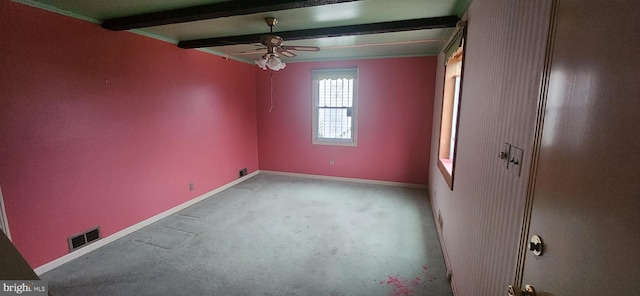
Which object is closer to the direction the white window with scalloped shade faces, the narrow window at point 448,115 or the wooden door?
the wooden door

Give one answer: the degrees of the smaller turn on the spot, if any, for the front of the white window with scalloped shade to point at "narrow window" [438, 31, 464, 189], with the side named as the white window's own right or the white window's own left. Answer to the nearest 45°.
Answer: approximately 45° to the white window's own left

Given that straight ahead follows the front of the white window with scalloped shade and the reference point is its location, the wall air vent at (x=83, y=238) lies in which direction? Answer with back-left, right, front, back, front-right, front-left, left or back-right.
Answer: front-right

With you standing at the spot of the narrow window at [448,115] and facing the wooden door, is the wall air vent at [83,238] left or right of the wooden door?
right

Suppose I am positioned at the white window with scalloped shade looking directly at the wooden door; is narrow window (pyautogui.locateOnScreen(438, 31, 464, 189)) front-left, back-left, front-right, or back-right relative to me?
front-left

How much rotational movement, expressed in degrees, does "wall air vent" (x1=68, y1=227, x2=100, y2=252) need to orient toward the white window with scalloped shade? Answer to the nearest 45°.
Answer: approximately 45° to its left

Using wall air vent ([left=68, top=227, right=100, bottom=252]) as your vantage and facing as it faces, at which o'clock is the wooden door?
The wooden door is roughly at 1 o'clock from the wall air vent.

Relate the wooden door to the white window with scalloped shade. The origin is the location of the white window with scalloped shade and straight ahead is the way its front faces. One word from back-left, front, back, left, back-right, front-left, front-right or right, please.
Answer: front

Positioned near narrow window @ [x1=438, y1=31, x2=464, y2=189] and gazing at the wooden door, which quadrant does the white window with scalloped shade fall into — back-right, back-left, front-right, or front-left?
back-right

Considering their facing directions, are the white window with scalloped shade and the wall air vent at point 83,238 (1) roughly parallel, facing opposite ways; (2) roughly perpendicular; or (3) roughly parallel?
roughly perpendicular

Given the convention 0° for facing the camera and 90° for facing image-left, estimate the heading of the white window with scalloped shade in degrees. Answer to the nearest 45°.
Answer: approximately 0°

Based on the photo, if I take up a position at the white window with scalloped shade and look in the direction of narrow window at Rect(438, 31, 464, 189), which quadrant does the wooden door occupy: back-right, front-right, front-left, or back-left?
front-right

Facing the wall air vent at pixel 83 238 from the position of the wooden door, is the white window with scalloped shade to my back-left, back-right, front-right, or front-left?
front-right

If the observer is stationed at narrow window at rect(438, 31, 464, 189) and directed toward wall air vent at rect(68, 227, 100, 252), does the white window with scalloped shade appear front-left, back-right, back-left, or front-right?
front-right

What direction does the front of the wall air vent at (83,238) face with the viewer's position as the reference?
facing the viewer and to the right of the viewer

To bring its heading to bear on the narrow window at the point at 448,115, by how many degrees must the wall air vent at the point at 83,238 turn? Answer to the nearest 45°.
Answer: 0° — it already faces it

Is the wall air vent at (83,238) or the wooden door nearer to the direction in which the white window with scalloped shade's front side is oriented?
the wooden door

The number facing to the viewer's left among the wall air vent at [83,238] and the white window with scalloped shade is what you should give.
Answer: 0
